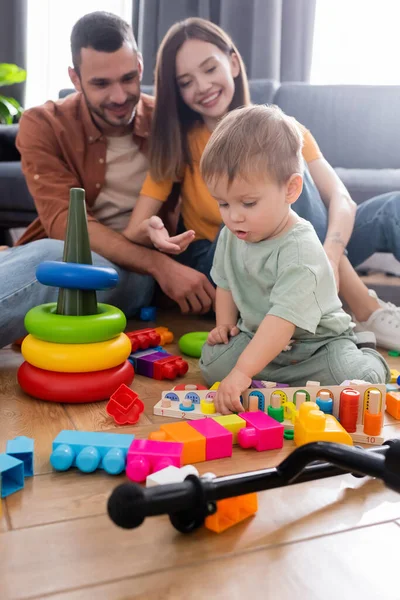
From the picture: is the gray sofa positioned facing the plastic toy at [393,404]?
yes

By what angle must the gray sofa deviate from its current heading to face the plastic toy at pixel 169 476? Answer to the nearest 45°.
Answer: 0° — it already faces it

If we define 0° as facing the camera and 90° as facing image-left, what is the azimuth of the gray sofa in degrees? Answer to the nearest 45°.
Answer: approximately 0°
